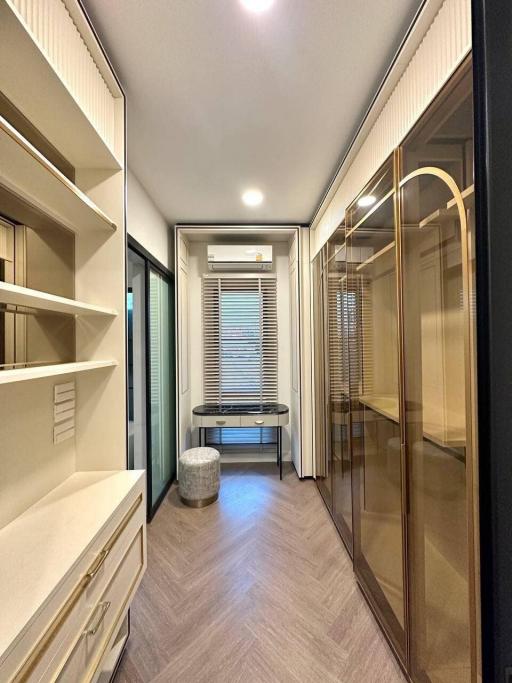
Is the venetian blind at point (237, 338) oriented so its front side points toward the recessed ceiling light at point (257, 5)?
yes

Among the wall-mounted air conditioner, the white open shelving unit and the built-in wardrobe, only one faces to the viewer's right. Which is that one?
the white open shelving unit

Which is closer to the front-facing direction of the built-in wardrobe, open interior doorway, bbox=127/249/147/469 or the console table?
the open interior doorway

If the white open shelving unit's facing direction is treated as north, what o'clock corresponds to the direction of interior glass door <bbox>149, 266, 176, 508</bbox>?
The interior glass door is roughly at 10 o'clock from the white open shelving unit.

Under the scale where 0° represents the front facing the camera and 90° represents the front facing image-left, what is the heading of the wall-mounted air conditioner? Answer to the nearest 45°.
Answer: approximately 0°

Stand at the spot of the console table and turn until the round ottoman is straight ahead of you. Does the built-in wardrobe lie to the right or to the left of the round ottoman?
left

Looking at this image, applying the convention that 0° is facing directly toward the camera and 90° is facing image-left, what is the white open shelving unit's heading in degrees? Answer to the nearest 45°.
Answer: approximately 270°

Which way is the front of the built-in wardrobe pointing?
to the viewer's left

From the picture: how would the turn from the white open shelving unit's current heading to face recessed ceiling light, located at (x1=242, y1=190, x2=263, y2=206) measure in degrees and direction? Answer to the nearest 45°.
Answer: approximately 45° to its left

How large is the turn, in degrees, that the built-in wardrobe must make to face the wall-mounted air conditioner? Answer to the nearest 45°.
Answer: approximately 45° to its right
